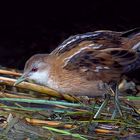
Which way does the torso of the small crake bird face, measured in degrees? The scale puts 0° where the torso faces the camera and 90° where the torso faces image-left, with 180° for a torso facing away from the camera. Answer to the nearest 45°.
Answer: approximately 90°
